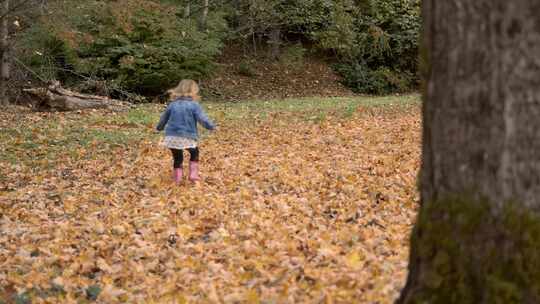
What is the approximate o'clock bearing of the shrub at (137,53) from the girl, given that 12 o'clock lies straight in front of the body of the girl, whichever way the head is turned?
The shrub is roughly at 12 o'clock from the girl.

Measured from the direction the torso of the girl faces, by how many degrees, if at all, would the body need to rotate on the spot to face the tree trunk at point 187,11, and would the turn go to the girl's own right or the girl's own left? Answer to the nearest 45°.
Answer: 0° — they already face it

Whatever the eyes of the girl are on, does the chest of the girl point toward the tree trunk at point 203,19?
yes

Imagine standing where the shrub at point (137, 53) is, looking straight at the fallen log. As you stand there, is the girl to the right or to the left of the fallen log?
left

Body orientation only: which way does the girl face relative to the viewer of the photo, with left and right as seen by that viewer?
facing away from the viewer

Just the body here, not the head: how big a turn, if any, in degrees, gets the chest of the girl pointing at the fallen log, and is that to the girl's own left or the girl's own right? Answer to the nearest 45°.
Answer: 0° — they already face it

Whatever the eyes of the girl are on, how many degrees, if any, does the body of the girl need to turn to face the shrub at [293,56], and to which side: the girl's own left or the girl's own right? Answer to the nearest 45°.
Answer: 0° — they already face it
